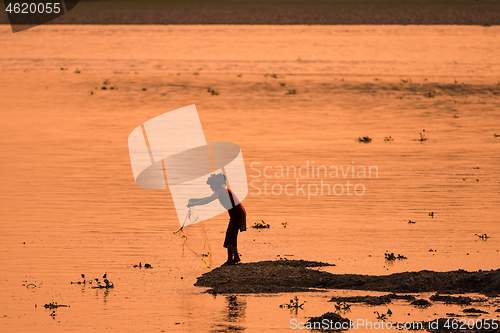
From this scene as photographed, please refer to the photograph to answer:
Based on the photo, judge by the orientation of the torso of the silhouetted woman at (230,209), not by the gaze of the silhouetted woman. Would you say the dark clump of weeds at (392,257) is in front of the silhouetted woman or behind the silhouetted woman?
behind

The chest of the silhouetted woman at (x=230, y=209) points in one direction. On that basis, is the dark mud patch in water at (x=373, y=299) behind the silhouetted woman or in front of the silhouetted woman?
behind

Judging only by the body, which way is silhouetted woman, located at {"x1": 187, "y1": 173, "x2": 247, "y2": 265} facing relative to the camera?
to the viewer's left

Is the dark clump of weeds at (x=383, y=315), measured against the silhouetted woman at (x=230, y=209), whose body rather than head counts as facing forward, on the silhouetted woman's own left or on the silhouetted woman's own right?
on the silhouetted woman's own left

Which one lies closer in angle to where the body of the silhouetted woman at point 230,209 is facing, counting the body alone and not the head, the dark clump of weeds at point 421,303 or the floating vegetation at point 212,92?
the floating vegetation

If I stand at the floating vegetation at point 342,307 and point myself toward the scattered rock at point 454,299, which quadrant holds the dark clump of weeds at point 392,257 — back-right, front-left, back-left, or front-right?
front-left

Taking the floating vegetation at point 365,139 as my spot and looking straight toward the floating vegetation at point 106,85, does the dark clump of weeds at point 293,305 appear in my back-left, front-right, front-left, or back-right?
back-left

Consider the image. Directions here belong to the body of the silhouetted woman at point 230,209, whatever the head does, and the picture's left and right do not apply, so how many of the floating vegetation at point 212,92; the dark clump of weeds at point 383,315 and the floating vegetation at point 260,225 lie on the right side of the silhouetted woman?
2

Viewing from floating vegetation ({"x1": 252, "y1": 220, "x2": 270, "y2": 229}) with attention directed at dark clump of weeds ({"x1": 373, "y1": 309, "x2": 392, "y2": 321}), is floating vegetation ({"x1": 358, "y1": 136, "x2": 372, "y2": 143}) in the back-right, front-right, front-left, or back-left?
back-left

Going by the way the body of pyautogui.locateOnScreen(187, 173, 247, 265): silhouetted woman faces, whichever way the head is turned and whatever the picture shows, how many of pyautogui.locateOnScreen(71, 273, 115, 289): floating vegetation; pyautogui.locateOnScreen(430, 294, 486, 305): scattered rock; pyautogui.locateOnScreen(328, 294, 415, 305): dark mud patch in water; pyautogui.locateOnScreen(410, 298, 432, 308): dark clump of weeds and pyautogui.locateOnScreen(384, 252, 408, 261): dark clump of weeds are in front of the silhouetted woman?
1

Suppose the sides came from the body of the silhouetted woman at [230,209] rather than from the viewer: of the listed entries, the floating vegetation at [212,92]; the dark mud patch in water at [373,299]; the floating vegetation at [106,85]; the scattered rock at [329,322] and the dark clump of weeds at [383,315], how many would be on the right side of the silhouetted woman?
2

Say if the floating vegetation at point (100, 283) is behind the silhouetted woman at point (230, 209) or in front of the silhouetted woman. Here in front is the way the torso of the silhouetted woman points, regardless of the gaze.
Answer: in front

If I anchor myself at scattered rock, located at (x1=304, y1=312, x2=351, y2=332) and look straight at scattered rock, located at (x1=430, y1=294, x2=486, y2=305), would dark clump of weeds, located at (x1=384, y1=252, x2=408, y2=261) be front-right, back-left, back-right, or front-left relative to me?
front-left

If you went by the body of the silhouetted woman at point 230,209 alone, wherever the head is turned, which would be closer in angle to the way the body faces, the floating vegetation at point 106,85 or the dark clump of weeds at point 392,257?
the floating vegetation

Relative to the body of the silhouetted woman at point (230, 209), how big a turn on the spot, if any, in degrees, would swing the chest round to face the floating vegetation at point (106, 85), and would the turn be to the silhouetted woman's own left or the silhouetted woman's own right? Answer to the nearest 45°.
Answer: approximately 90° to the silhouetted woman's own right

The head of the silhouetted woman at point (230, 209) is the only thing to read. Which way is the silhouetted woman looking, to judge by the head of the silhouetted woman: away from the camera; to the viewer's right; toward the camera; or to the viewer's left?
to the viewer's left
